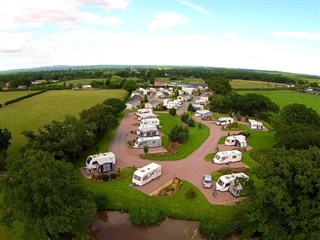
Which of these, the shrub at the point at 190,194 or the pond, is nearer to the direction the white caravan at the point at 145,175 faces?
the pond

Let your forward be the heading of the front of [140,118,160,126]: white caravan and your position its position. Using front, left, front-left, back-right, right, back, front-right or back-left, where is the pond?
left

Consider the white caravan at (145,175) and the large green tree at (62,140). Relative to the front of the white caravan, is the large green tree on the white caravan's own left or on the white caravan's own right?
on the white caravan's own right

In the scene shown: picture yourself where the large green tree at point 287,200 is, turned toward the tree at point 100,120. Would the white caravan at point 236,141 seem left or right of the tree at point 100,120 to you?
right

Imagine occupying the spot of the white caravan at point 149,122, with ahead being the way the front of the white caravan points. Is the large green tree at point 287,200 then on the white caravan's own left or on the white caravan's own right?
on the white caravan's own left

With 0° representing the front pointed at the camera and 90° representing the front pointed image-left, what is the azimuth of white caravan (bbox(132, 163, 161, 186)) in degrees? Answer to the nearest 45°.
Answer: approximately 45°

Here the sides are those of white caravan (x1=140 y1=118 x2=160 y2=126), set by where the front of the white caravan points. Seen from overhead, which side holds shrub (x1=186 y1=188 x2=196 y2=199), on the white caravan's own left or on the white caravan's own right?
on the white caravan's own left

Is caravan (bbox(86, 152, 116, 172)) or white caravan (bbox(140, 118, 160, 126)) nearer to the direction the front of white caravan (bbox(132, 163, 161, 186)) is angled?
the caravan (bbox(86, 152, 116, 172))

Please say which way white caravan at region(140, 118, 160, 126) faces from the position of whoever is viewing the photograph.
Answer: facing to the left of the viewer

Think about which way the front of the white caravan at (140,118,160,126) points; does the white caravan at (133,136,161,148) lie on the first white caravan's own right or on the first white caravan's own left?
on the first white caravan's own left

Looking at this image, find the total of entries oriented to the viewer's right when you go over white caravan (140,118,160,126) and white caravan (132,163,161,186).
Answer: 0

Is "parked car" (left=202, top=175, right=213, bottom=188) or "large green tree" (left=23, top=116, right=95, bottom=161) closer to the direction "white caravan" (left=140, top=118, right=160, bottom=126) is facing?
the large green tree

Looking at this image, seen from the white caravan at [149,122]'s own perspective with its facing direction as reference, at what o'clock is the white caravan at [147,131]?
the white caravan at [147,131] is roughly at 9 o'clock from the white caravan at [149,122].

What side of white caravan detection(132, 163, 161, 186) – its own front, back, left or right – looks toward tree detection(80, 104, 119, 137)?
right

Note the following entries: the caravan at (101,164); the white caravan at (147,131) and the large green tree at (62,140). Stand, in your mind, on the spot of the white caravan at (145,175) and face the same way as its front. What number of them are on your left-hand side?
0
